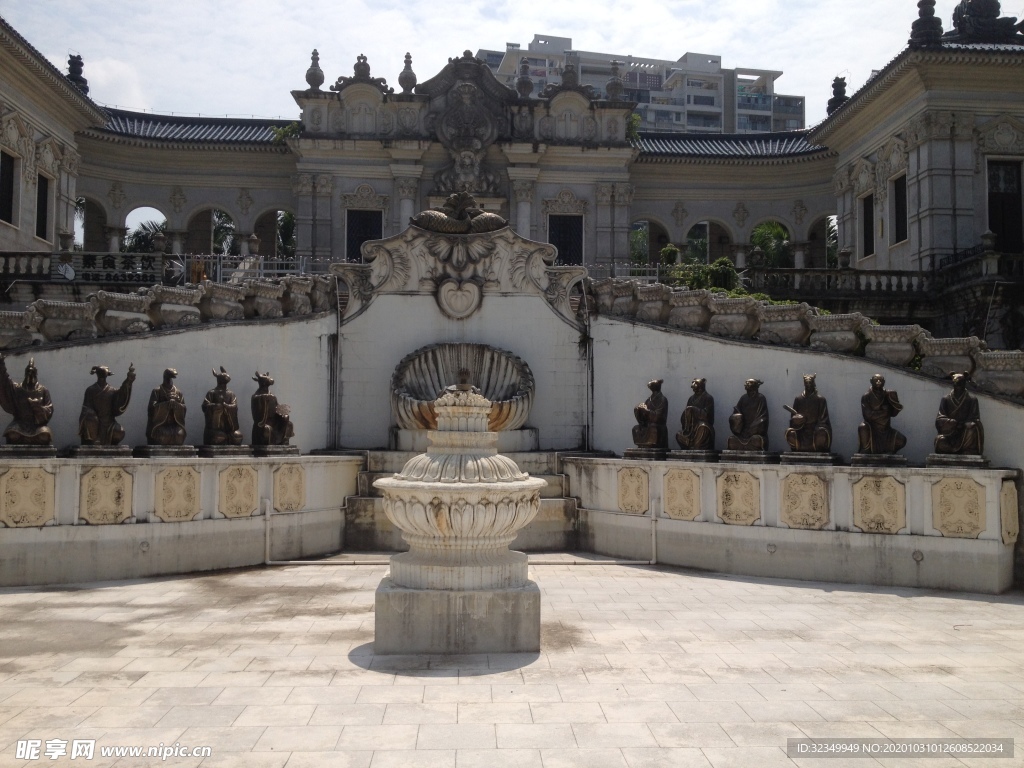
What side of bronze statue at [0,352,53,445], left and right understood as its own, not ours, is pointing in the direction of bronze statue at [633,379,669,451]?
left

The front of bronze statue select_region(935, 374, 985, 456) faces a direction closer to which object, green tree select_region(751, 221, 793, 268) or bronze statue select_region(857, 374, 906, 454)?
the bronze statue

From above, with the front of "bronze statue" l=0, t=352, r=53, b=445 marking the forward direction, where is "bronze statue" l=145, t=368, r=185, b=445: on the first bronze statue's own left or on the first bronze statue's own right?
on the first bronze statue's own left

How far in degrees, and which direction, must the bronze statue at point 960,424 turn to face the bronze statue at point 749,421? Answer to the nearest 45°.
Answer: approximately 90° to its right

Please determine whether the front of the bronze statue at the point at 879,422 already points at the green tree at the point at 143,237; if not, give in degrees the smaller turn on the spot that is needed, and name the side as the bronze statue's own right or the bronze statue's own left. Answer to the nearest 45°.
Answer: approximately 135° to the bronze statue's own right

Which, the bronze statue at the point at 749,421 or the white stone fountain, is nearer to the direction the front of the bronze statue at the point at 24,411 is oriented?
the white stone fountain

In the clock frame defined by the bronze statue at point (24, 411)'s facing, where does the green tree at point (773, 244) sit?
The green tree is roughly at 8 o'clock from the bronze statue.

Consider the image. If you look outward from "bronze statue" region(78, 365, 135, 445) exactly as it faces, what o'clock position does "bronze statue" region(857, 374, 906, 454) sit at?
"bronze statue" region(857, 374, 906, 454) is roughly at 10 o'clock from "bronze statue" region(78, 365, 135, 445).

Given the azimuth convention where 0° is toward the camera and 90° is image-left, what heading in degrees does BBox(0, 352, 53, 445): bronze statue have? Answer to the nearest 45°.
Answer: approximately 0°
